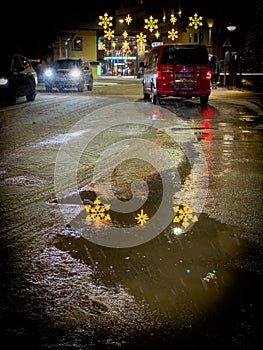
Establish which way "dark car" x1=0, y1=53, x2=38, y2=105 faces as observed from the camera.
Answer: facing the viewer and to the left of the viewer

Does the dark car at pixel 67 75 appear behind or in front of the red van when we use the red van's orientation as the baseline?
in front

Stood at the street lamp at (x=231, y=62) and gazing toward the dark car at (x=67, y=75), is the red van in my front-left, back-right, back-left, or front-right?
front-left

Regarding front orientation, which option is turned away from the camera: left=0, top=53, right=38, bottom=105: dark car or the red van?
the red van

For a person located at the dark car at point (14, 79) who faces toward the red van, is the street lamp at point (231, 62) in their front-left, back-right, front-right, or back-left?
front-left

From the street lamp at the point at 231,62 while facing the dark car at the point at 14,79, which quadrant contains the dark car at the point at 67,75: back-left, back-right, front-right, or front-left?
front-right

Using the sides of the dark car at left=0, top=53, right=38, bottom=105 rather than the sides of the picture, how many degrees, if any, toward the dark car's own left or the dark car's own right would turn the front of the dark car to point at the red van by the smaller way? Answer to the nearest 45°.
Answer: approximately 135° to the dark car's own left

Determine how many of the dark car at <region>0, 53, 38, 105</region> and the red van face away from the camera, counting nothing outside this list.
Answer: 1

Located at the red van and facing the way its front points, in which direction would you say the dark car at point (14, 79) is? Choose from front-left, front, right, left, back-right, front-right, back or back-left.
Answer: left

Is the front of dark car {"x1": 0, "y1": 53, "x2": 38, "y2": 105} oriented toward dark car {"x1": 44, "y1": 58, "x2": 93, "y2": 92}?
no

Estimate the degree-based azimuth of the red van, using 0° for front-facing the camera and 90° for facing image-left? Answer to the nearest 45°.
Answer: approximately 180°

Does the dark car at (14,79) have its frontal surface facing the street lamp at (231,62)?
no
